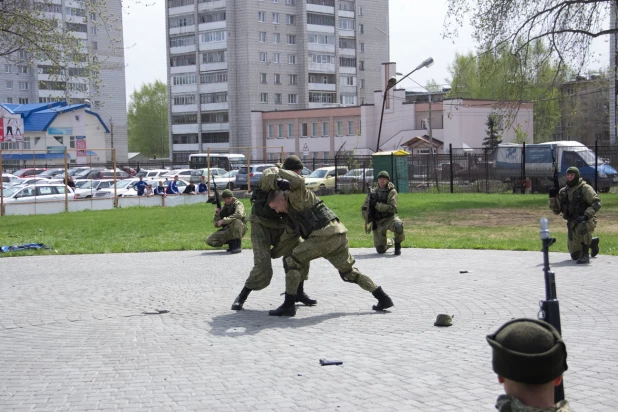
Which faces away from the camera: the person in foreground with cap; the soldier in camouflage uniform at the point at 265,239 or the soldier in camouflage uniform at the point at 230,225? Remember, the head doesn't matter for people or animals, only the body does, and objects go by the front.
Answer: the person in foreground with cap

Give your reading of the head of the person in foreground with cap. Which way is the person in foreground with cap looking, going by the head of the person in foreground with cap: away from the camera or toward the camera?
away from the camera

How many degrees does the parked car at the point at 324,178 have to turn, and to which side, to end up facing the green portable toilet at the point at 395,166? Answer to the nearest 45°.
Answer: approximately 90° to its left

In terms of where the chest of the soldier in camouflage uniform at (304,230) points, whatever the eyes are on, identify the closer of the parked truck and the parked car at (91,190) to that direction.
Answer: the parked car

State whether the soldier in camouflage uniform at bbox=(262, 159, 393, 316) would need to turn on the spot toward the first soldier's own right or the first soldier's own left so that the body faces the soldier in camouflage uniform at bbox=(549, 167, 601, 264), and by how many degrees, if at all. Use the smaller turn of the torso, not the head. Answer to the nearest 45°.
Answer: approximately 135° to the first soldier's own right

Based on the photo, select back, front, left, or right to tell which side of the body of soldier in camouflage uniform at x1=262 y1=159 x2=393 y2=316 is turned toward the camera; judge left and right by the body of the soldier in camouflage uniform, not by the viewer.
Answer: left

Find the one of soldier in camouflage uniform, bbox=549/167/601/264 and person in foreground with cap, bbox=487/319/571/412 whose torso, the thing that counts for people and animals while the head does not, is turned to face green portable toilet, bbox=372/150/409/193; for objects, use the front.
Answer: the person in foreground with cap

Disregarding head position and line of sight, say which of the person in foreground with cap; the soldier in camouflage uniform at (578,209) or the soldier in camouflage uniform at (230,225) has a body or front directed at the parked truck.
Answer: the person in foreground with cap
